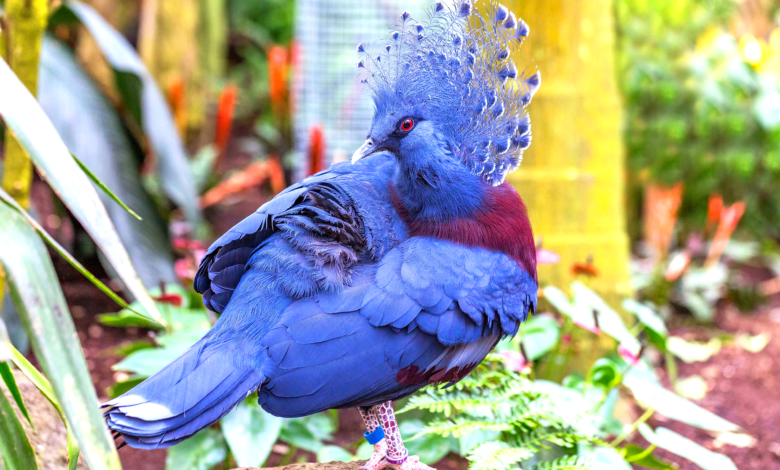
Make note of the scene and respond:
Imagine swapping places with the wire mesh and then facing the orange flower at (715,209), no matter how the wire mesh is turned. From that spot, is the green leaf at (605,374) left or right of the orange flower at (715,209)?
right

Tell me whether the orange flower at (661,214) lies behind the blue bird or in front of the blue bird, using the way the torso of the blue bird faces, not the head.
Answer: in front

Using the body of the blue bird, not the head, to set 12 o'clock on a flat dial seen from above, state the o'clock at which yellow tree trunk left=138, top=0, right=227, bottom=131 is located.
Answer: The yellow tree trunk is roughly at 10 o'clock from the blue bird.

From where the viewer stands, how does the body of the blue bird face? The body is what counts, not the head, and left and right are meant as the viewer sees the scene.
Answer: facing away from the viewer and to the right of the viewer

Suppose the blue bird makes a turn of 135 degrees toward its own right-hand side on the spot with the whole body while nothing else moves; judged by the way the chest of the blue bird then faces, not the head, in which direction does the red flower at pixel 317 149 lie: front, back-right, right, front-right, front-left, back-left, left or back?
back

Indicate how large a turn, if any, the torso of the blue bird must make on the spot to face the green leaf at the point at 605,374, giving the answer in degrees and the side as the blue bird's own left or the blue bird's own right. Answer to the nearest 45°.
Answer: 0° — it already faces it

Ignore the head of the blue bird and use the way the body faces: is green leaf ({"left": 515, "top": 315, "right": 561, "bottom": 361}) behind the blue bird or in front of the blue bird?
in front
